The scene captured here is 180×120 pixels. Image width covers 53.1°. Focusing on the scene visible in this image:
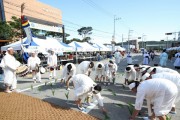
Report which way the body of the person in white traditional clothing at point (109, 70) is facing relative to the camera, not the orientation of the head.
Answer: toward the camera

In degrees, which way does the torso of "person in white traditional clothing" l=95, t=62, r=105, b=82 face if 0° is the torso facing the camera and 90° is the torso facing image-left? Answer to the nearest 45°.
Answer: approximately 0°

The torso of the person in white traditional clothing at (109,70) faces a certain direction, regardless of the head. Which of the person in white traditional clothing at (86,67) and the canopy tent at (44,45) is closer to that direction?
the person in white traditional clothing

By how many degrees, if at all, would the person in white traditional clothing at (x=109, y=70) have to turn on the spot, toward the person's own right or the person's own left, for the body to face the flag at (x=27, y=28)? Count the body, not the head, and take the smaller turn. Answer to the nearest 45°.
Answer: approximately 135° to the person's own right

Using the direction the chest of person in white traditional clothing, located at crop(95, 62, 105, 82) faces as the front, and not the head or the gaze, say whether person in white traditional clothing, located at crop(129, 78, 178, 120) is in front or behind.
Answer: in front

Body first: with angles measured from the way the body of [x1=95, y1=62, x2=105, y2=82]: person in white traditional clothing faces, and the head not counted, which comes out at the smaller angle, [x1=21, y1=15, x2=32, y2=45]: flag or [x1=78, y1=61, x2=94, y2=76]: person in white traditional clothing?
the person in white traditional clothing

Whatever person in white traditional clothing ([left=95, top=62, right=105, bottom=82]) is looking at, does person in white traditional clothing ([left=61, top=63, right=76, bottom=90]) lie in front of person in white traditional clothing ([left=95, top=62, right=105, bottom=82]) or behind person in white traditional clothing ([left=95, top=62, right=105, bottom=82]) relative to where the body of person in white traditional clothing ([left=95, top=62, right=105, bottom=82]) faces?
in front

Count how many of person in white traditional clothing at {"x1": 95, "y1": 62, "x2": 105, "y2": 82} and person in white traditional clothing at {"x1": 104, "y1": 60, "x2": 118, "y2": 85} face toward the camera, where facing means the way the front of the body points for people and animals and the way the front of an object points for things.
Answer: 2

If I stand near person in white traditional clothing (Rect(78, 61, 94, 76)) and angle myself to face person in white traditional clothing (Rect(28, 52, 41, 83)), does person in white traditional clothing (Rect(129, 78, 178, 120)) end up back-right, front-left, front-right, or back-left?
back-left

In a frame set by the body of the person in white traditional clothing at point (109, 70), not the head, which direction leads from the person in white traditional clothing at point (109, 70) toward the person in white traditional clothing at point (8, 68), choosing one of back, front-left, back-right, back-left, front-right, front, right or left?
front-right

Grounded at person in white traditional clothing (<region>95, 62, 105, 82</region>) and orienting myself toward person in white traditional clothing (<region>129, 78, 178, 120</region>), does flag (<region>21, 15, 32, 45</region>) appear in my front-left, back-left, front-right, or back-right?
back-right

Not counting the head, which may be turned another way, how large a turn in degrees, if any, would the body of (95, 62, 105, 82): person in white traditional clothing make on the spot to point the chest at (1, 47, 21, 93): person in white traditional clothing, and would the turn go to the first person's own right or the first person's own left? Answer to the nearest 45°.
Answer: approximately 45° to the first person's own right

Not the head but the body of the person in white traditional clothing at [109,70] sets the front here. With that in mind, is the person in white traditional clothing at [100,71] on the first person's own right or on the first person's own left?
on the first person's own right
